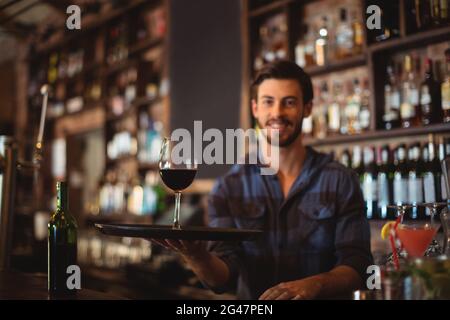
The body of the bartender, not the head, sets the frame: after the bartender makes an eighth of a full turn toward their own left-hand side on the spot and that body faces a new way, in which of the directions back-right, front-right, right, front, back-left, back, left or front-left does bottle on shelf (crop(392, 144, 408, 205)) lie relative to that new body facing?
left

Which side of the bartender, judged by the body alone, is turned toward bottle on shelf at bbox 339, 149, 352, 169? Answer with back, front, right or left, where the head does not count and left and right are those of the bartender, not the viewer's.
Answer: back

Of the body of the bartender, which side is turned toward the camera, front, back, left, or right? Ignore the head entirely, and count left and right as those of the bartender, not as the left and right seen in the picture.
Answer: front

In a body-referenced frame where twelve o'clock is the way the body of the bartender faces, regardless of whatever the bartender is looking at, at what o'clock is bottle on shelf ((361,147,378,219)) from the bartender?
The bottle on shelf is roughly at 7 o'clock from the bartender.

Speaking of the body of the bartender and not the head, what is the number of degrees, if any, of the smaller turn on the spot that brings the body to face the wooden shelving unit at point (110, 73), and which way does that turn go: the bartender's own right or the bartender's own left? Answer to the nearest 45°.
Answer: approximately 135° to the bartender's own right

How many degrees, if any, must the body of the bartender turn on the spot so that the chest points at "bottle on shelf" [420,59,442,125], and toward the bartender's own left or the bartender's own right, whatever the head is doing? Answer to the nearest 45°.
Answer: approximately 135° to the bartender's own left

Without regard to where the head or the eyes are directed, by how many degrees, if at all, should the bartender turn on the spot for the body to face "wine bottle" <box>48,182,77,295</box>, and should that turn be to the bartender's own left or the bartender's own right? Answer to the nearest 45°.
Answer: approximately 45° to the bartender's own right

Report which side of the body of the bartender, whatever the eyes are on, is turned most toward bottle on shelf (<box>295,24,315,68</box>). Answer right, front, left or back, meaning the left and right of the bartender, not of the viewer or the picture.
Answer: back

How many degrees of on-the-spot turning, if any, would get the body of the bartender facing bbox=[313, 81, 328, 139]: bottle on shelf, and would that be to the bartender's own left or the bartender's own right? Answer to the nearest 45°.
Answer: approximately 180°

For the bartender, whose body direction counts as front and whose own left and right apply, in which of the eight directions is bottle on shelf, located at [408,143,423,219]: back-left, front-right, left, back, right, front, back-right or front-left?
back-left

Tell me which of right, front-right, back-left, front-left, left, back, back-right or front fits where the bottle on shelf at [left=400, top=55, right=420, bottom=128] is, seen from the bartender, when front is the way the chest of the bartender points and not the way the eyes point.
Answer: back-left

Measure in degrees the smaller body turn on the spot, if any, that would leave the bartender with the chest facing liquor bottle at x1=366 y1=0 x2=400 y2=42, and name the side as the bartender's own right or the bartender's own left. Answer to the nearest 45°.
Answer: approximately 135° to the bartender's own left
